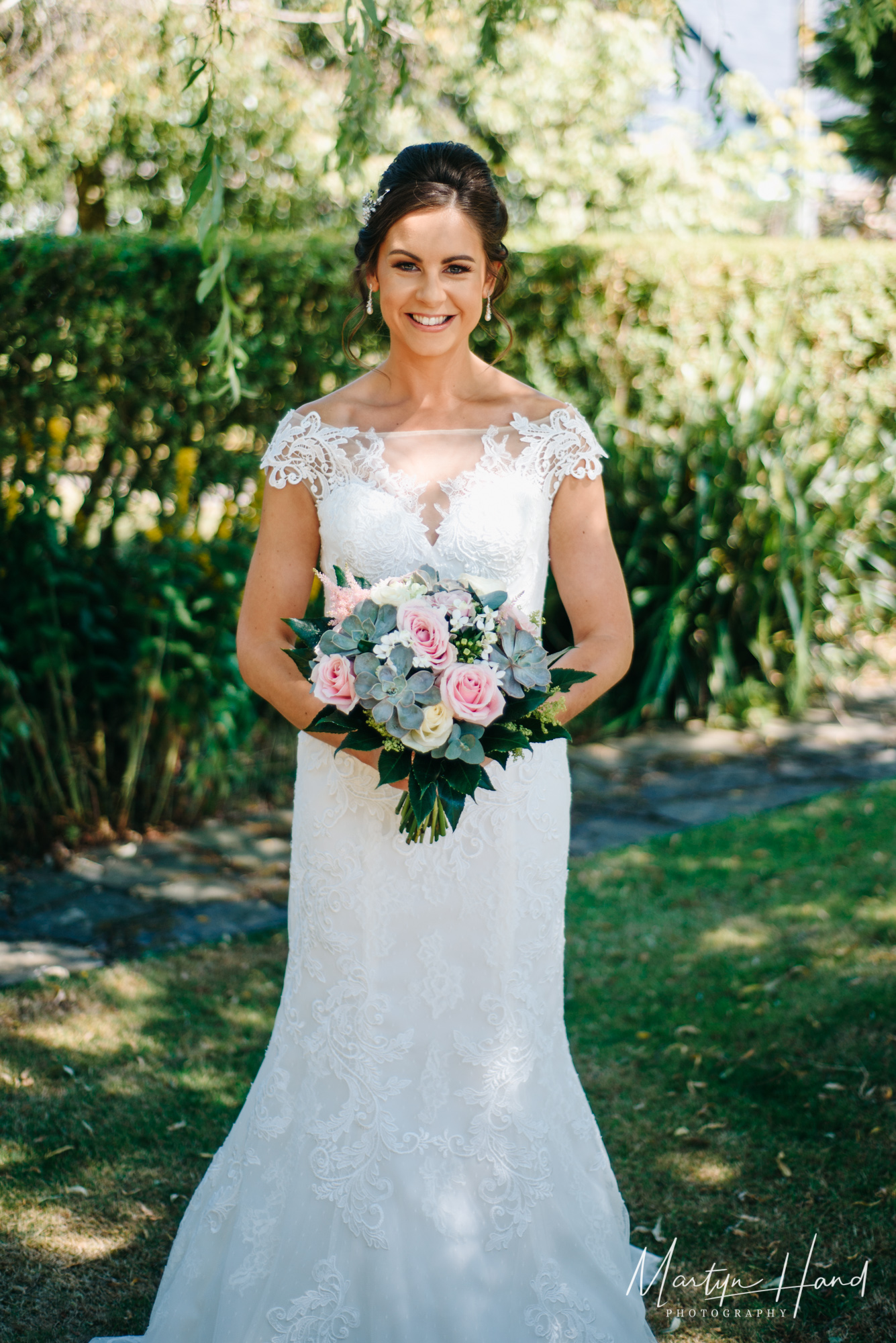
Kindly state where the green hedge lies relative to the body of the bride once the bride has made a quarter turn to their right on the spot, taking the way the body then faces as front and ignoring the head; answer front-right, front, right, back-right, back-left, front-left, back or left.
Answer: right

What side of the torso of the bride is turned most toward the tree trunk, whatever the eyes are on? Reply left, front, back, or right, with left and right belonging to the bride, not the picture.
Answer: back

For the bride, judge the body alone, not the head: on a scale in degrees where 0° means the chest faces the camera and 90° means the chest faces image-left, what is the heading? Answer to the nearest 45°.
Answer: approximately 0°
